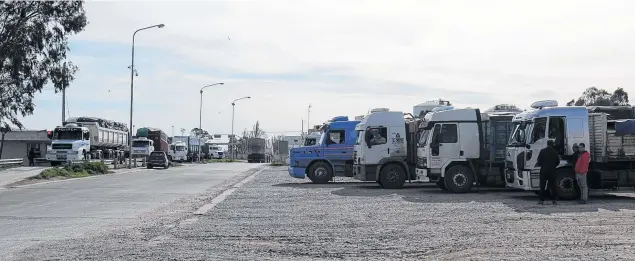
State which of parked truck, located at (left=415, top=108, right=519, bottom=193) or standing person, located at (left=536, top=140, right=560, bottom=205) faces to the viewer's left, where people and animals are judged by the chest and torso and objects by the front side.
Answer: the parked truck

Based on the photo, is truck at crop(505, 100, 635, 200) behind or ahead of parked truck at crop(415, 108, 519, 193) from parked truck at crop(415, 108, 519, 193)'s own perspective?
behind

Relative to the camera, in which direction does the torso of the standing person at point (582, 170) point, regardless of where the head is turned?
to the viewer's left

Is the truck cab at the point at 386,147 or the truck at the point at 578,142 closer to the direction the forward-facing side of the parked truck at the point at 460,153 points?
the truck cab
